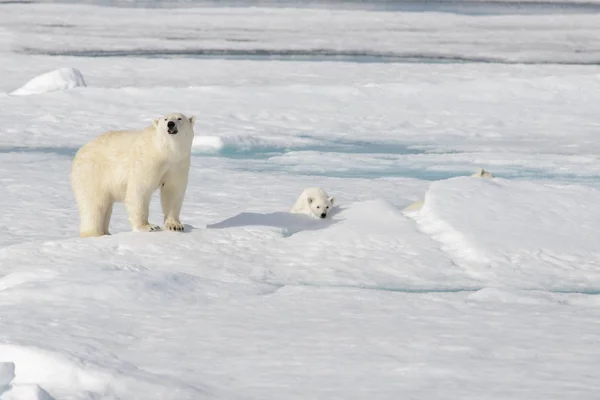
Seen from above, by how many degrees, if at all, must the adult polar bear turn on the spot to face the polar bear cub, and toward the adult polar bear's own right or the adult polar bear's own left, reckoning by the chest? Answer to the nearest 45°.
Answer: approximately 45° to the adult polar bear's own left

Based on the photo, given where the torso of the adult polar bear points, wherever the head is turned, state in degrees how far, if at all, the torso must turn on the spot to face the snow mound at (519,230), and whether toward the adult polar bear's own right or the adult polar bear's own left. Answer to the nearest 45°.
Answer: approximately 45° to the adult polar bear's own left

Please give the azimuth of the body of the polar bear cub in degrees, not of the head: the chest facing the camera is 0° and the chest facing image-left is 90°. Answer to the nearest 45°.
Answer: approximately 315°

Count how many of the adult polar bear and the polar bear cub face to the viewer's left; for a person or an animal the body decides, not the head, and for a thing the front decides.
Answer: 0

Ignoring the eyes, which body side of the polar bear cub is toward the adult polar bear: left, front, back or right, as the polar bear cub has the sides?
right

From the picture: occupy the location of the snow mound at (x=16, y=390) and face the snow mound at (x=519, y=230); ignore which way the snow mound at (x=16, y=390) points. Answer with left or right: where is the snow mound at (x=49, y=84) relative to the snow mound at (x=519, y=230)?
left

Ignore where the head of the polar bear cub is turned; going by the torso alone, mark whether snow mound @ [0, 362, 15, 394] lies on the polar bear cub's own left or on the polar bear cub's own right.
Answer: on the polar bear cub's own right

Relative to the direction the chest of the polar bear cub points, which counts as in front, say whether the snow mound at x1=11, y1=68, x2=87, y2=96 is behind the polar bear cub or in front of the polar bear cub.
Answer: behind

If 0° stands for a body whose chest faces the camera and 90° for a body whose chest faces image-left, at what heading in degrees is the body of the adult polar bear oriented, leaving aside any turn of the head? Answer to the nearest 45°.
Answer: approximately 315°

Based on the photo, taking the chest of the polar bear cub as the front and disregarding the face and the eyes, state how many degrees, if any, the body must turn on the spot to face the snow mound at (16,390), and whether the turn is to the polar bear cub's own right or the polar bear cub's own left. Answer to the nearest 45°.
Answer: approximately 45° to the polar bear cub's own right
